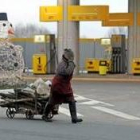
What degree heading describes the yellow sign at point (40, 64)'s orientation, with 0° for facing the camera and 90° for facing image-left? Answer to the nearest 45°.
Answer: approximately 0°

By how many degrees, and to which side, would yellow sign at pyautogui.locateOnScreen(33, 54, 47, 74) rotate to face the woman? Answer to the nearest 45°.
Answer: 0° — it already faces them
